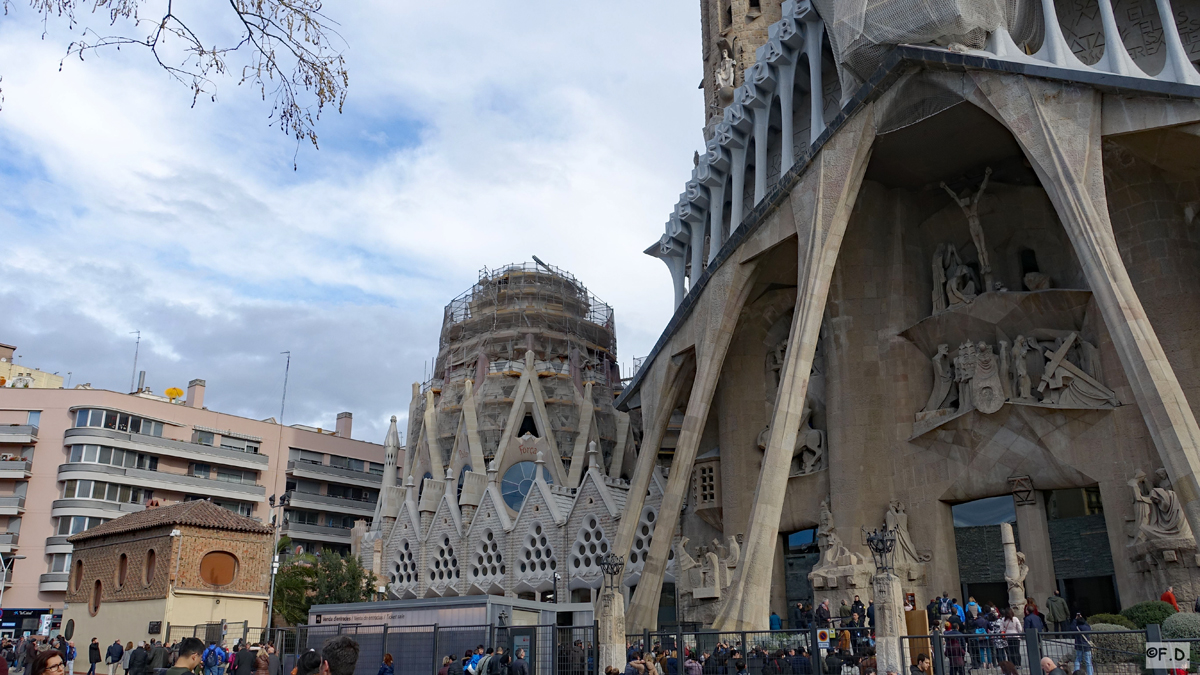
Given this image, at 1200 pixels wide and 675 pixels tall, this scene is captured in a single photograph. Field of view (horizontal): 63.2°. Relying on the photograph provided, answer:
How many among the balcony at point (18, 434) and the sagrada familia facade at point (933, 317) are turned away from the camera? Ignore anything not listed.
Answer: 0

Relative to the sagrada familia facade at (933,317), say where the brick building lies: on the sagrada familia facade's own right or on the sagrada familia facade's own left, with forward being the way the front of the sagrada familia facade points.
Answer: on the sagrada familia facade's own right

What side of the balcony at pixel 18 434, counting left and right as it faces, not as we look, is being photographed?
front

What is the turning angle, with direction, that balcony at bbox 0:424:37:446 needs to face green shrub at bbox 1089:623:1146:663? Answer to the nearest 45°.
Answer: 0° — it already faces it

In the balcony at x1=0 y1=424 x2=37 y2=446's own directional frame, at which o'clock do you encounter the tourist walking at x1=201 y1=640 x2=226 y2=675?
The tourist walking is roughly at 12 o'clock from the balcony.

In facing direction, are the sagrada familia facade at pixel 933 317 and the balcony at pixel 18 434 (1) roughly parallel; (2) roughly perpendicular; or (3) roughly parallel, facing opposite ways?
roughly perpendicular

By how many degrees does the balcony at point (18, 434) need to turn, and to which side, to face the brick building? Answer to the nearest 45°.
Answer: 0° — it already faces it

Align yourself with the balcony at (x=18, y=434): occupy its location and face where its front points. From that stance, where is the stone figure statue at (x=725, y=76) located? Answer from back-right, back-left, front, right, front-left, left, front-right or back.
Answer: front-left

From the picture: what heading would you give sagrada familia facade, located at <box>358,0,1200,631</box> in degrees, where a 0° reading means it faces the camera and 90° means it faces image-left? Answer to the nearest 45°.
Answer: approximately 45°

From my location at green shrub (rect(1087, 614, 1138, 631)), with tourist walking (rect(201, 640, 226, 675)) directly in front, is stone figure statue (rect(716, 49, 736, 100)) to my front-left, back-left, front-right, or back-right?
front-right

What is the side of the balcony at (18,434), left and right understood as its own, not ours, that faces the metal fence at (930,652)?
front

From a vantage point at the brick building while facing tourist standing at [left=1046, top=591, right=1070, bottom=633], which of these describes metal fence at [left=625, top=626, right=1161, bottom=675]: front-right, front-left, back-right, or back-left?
front-right
